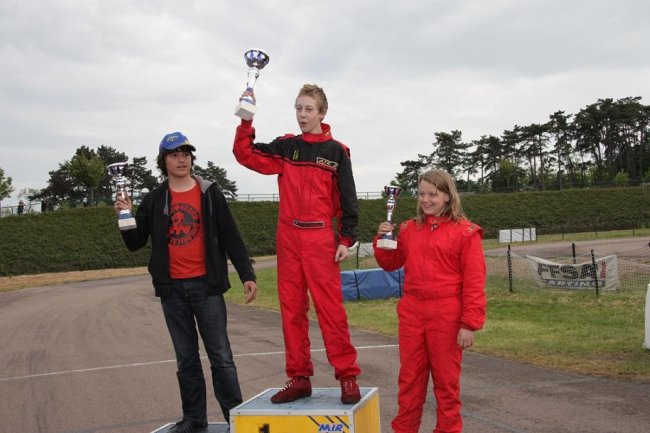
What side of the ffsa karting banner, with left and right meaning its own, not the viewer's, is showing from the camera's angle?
front

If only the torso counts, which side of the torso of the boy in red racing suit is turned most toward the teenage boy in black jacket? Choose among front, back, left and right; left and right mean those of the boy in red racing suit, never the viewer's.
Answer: right

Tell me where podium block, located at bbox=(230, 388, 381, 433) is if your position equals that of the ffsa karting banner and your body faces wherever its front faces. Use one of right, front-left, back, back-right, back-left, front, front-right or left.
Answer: front

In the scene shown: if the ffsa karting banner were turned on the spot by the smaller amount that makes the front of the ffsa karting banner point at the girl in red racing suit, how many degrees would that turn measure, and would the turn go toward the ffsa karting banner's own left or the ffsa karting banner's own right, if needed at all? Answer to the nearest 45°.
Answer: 0° — it already faces them

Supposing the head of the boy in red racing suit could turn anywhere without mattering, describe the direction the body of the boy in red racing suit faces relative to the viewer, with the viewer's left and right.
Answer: facing the viewer

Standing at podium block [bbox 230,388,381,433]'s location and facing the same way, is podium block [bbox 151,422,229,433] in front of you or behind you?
behind

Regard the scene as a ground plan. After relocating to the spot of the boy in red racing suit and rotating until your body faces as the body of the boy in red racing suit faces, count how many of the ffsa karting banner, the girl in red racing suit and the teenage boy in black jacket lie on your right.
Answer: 1

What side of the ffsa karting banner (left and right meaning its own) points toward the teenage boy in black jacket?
front

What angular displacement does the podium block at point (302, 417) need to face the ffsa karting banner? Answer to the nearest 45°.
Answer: approximately 135° to its left

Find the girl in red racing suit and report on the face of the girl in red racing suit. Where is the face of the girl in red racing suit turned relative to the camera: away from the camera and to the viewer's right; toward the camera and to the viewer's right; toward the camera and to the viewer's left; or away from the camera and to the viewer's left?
toward the camera and to the viewer's left

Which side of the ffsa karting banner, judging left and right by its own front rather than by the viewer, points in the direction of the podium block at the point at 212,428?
front

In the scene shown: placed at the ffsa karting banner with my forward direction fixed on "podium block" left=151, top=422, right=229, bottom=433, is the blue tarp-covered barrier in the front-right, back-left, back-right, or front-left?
front-right
